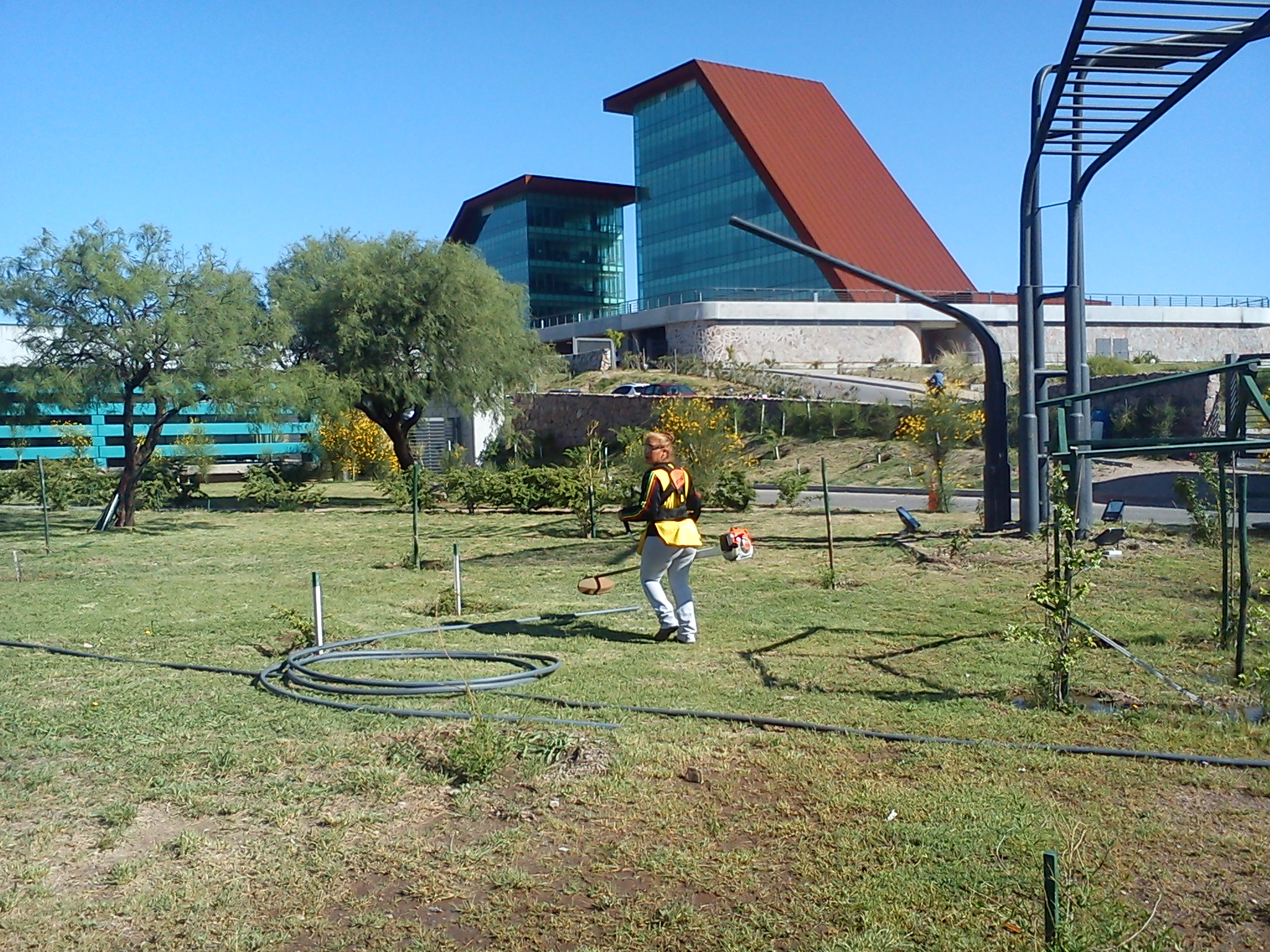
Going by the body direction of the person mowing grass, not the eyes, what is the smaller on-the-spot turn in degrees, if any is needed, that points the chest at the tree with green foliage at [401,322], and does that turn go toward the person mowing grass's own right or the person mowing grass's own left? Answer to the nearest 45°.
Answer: approximately 45° to the person mowing grass's own right

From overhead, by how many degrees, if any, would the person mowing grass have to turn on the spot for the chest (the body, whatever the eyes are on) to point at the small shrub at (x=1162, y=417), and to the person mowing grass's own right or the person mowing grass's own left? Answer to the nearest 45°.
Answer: approximately 90° to the person mowing grass's own right

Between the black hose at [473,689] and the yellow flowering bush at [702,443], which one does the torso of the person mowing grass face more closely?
the yellow flowering bush

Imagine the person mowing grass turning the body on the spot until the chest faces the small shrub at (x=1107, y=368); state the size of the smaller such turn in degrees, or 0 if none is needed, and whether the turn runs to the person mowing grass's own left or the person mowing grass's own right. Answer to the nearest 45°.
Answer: approximately 90° to the person mowing grass's own right

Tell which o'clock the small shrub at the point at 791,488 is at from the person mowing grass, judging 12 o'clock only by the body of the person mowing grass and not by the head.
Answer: The small shrub is roughly at 2 o'clock from the person mowing grass.

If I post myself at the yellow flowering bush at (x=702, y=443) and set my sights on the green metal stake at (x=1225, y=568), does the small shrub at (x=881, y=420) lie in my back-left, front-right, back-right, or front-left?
back-left

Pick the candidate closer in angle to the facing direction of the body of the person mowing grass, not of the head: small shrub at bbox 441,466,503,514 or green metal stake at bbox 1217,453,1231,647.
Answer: the small shrub

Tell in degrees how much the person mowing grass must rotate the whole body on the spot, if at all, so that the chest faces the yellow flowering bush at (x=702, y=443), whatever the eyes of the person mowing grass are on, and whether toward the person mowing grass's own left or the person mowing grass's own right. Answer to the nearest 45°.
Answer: approximately 45° to the person mowing grass's own right

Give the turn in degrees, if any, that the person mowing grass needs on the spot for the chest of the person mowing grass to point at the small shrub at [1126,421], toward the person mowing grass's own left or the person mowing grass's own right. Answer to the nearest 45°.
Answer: approximately 90° to the person mowing grass's own right

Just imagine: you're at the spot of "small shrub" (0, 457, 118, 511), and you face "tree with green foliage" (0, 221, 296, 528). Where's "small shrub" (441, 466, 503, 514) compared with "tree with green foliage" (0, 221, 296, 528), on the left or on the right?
left

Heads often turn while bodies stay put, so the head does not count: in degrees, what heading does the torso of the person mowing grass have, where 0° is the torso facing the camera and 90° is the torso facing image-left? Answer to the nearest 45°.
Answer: approximately 135°
